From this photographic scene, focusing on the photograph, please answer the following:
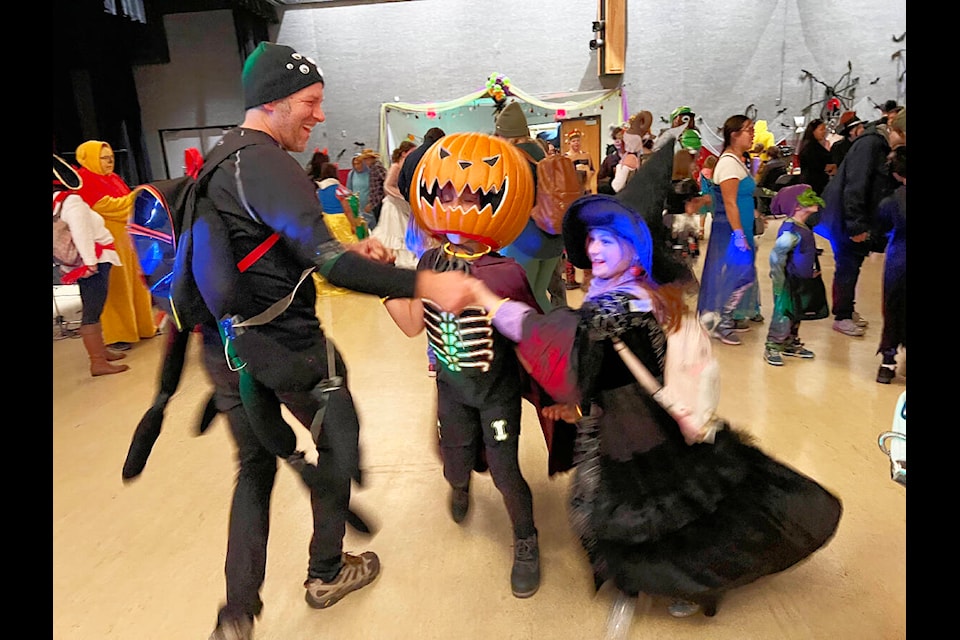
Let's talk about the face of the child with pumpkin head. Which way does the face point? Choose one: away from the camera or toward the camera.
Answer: toward the camera

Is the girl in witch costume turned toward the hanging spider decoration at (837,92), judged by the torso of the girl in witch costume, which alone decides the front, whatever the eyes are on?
no

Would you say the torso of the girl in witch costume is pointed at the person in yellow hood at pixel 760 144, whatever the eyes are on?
no

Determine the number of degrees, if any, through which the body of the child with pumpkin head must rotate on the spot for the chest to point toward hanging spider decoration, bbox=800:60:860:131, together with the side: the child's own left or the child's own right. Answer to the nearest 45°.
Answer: approximately 135° to the child's own left

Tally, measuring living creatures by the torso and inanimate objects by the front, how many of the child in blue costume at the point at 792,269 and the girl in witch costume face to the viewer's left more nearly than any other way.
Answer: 1

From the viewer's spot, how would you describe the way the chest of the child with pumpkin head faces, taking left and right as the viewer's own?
facing the viewer

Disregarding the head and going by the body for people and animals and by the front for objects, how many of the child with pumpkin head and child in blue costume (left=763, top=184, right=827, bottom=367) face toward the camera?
1
